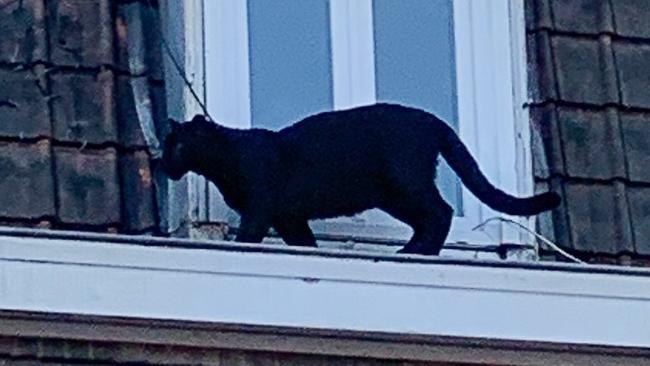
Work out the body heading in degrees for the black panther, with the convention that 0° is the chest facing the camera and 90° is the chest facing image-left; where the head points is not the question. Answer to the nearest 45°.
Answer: approximately 90°

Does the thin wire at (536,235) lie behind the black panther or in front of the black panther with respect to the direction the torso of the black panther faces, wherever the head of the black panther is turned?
behind
